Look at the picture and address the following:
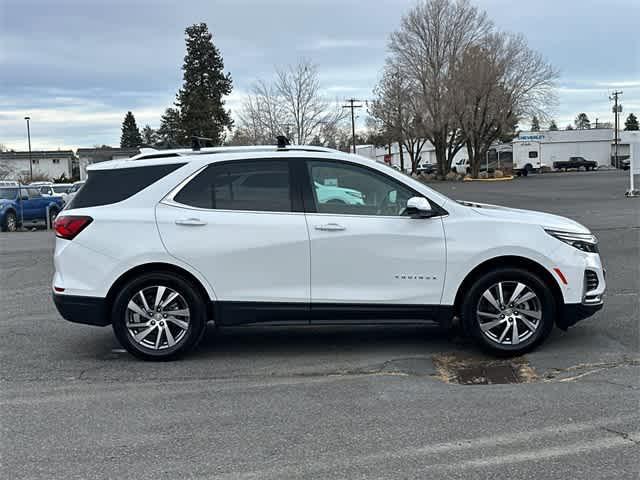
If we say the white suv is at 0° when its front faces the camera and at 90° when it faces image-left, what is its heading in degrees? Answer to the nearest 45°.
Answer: approximately 270°

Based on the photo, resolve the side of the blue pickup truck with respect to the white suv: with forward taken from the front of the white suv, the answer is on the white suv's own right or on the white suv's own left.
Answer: on the white suv's own left
